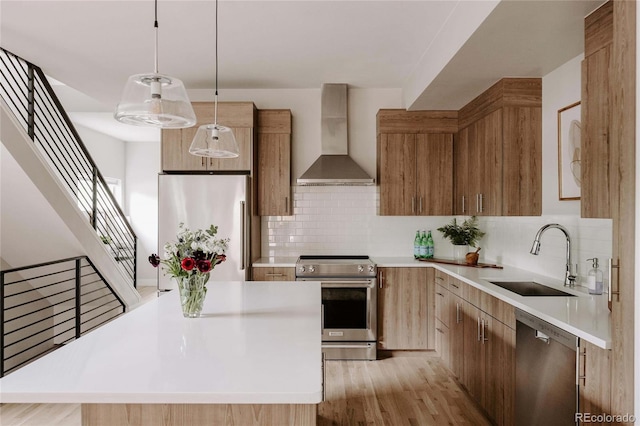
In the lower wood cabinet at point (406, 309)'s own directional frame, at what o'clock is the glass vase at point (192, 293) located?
The glass vase is roughly at 1 o'clock from the lower wood cabinet.

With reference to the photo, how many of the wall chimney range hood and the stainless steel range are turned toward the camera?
2

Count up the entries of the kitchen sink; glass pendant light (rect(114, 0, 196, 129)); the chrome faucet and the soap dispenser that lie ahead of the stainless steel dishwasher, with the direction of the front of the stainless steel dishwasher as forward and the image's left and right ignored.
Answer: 1

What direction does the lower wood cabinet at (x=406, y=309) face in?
toward the camera

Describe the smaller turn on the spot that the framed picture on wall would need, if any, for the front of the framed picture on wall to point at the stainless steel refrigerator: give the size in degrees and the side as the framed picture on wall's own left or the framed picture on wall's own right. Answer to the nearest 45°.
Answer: approximately 45° to the framed picture on wall's own right

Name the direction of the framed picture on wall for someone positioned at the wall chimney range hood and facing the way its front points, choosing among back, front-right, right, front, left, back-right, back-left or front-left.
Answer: front-left

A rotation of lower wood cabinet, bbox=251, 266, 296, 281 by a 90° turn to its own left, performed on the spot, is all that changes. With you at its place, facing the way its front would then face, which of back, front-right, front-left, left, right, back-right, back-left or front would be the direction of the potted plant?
front

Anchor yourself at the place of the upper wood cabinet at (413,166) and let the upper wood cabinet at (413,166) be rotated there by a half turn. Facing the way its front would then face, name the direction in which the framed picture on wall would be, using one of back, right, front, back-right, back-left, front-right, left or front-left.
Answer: back-right

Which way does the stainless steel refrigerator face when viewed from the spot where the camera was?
facing the viewer

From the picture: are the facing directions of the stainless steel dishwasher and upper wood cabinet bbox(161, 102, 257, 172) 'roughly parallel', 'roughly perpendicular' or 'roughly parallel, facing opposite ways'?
roughly perpendicular

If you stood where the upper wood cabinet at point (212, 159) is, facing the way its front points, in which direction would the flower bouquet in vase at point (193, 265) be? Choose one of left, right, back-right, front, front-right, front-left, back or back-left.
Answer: front

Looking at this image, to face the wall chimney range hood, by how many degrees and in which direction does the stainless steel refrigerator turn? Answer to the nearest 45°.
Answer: approximately 90° to its left

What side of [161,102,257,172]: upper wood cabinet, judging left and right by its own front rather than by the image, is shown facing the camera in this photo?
front

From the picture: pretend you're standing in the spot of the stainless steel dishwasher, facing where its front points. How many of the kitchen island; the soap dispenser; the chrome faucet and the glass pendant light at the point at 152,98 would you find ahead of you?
2

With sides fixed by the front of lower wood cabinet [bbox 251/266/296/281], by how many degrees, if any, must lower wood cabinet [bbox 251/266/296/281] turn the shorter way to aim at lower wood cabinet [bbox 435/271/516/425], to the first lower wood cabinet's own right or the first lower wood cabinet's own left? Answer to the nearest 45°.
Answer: approximately 45° to the first lower wood cabinet's own left
